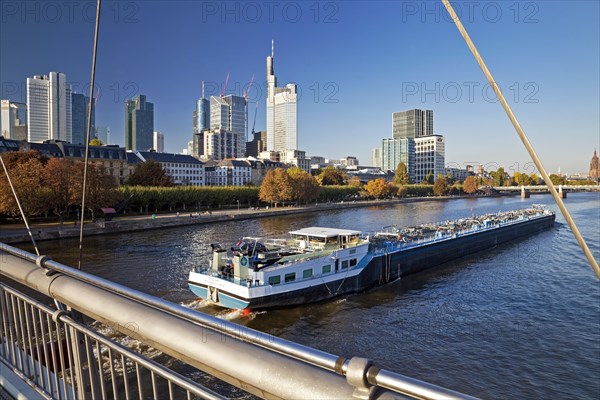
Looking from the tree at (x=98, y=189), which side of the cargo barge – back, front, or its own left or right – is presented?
left

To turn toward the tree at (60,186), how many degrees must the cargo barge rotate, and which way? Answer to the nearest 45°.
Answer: approximately 90° to its left

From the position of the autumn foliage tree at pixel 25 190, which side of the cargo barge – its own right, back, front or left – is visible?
left

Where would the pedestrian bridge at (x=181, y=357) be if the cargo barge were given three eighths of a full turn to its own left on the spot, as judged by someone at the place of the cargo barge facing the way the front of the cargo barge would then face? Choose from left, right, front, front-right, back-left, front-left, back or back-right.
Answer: left

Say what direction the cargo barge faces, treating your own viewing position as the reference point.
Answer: facing away from the viewer and to the right of the viewer
